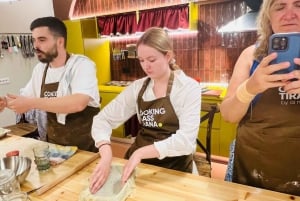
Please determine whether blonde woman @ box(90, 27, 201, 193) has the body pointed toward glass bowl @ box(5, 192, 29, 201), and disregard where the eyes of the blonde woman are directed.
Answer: yes

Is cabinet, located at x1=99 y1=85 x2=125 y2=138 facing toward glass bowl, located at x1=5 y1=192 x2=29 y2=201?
yes

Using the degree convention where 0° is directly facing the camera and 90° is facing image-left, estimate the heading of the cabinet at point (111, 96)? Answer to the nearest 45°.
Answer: approximately 0°

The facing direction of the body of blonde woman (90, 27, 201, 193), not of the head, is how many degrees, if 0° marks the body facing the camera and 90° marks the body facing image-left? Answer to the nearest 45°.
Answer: approximately 45°
